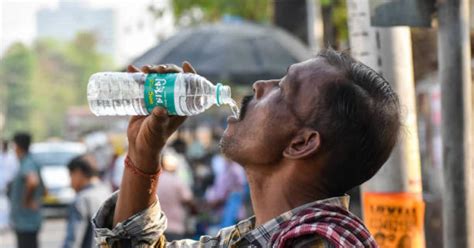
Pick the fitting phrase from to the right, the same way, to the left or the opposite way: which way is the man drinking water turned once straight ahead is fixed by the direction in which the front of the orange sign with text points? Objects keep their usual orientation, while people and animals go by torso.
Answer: to the right

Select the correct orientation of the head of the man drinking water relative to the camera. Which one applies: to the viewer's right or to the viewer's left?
to the viewer's left

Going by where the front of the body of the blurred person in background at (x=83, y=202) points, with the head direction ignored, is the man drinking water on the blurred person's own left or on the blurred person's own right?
on the blurred person's own left

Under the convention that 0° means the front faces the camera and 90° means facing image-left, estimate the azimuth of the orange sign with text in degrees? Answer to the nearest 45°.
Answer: approximately 0°

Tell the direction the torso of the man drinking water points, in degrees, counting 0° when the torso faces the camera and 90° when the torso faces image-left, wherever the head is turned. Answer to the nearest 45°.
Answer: approximately 90°

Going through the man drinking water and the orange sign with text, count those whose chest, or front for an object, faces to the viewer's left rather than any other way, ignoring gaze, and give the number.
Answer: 1

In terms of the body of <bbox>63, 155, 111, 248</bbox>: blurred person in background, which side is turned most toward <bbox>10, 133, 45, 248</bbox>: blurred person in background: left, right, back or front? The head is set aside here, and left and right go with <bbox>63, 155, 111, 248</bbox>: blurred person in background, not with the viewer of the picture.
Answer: right
